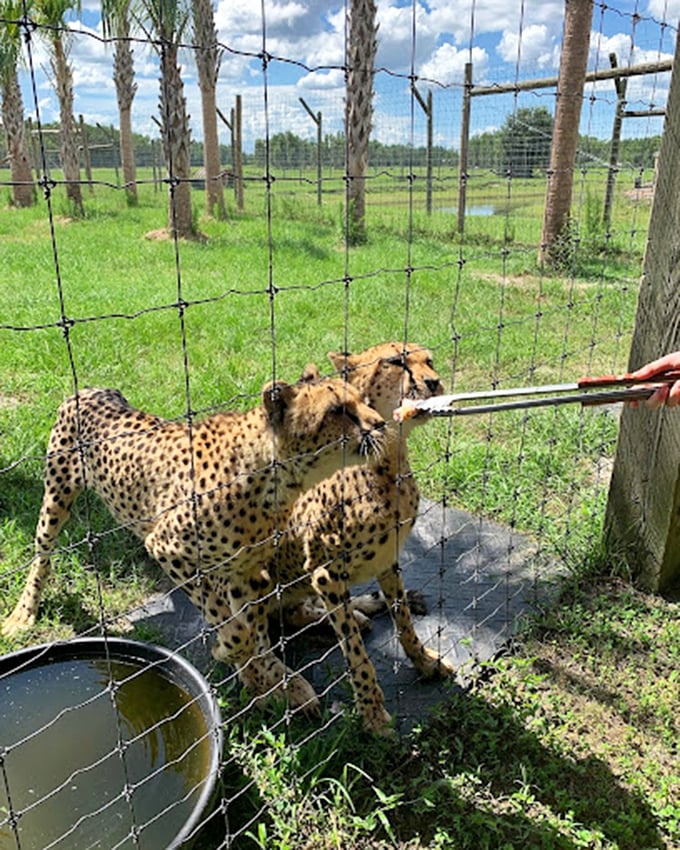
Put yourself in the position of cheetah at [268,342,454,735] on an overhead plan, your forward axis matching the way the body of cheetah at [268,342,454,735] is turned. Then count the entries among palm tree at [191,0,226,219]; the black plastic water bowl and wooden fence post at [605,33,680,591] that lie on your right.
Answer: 1

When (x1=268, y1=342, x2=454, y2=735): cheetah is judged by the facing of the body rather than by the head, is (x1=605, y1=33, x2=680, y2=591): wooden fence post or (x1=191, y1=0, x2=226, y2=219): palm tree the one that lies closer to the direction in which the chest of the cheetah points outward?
the wooden fence post

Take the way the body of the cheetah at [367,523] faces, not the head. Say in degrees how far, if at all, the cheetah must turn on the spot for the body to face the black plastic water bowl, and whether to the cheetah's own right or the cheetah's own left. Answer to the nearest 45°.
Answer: approximately 90° to the cheetah's own right

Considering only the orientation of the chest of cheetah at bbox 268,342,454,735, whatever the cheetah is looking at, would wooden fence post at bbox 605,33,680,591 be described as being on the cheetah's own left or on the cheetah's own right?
on the cheetah's own left

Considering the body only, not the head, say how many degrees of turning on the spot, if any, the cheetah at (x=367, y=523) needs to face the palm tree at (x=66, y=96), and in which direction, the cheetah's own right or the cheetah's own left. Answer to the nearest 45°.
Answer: approximately 180°

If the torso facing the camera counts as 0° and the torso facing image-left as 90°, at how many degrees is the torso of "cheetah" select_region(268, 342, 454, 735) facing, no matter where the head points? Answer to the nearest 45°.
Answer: approximately 315°

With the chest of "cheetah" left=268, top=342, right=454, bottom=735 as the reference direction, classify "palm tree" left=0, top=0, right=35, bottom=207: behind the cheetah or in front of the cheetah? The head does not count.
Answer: behind

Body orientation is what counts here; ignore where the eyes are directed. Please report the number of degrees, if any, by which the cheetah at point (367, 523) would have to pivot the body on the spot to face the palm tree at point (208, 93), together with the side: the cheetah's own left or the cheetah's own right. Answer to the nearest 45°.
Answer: approximately 135° to the cheetah's own left
